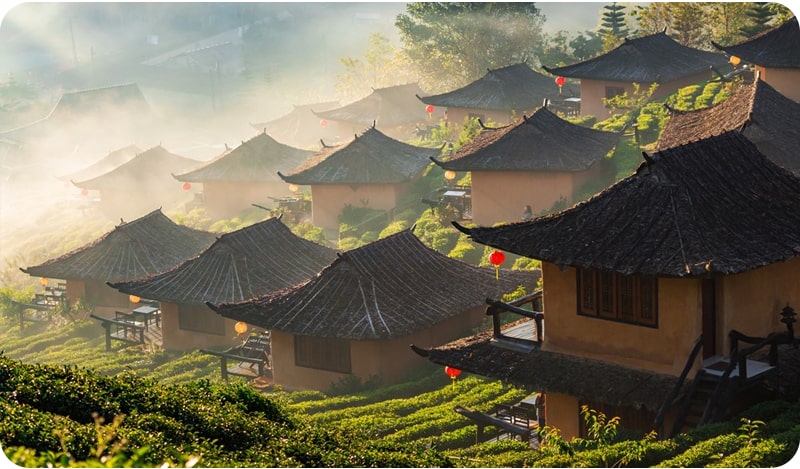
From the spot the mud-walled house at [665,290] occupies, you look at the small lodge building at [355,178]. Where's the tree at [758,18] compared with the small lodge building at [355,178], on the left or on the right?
right

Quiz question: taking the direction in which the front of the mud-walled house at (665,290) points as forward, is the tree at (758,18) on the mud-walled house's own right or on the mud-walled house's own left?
on the mud-walled house's own left

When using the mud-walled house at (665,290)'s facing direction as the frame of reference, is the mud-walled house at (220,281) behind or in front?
behind

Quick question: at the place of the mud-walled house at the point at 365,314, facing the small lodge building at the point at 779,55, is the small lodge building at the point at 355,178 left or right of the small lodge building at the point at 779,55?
left

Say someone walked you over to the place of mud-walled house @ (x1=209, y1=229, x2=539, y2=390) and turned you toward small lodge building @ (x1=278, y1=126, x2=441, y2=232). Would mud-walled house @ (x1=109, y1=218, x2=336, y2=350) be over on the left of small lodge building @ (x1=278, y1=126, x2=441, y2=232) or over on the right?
left

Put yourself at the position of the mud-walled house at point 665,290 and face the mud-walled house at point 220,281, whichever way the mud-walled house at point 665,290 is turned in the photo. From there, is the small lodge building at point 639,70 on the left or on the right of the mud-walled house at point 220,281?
right

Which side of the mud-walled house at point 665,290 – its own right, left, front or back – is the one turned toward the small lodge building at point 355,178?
back
